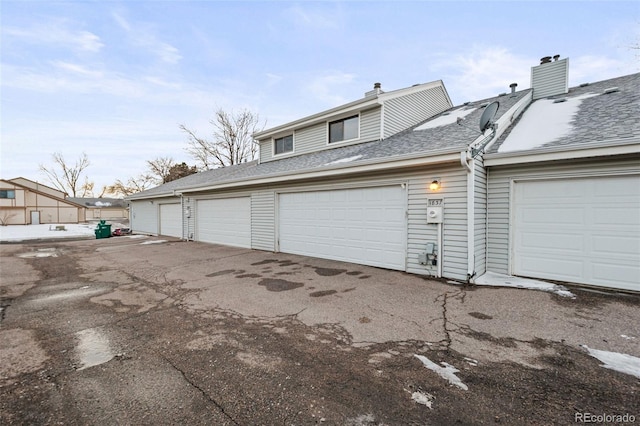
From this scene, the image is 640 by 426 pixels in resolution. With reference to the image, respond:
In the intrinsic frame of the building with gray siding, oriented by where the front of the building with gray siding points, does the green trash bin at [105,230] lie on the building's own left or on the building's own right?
on the building's own right

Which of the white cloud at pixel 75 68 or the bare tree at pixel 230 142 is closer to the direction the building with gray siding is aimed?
the white cloud

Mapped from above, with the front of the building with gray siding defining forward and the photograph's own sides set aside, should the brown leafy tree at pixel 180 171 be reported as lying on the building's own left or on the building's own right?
on the building's own right

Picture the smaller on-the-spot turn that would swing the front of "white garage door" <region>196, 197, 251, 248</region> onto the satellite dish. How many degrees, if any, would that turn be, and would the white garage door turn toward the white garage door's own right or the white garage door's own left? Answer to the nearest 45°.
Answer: approximately 90° to the white garage door's own left

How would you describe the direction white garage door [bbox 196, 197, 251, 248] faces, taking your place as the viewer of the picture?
facing the viewer and to the left of the viewer

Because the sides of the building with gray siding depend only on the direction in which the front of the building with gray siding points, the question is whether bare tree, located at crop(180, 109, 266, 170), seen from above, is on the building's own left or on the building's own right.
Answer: on the building's own right

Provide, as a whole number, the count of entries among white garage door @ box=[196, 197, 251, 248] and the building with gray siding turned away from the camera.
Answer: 0
